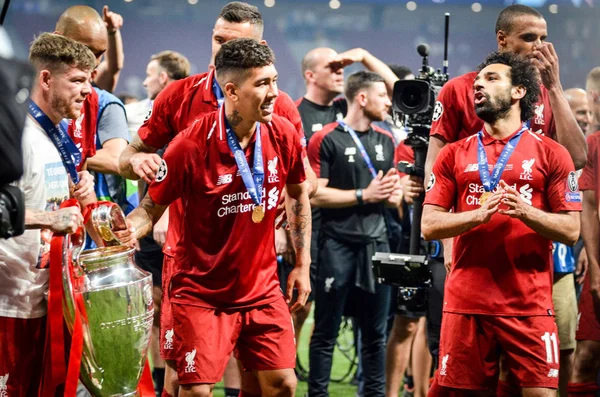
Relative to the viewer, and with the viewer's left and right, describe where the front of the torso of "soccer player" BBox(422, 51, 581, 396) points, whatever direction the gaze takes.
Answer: facing the viewer

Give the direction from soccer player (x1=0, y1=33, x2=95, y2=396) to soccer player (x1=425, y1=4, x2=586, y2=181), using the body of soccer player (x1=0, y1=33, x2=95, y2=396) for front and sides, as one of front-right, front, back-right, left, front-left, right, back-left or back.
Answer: front-left

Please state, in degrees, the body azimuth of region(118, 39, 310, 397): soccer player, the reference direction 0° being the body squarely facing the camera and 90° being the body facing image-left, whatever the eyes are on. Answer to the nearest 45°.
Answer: approximately 315°

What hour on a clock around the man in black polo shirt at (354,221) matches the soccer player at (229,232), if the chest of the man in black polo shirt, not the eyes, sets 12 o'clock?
The soccer player is roughly at 2 o'clock from the man in black polo shirt.

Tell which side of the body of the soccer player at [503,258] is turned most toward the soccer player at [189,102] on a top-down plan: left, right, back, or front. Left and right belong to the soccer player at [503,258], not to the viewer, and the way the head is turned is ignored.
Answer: right

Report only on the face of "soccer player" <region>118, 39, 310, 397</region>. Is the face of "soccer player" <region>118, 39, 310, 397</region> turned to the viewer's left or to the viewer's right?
to the viewer's right

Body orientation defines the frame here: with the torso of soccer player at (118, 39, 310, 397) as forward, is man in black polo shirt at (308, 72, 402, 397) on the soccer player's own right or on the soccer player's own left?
on the soccer player's own left

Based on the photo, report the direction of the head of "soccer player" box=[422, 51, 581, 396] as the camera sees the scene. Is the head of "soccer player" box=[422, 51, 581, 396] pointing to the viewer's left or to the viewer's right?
to the viewer's left

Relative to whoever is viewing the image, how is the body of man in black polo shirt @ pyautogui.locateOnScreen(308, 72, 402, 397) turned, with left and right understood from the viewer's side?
facing the viewer and to the right of the viewer
